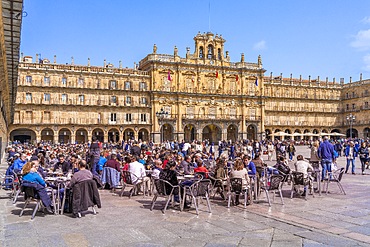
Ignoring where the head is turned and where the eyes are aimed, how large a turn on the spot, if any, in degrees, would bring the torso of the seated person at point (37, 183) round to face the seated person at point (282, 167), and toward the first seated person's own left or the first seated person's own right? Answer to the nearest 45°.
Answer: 0° — they already face them

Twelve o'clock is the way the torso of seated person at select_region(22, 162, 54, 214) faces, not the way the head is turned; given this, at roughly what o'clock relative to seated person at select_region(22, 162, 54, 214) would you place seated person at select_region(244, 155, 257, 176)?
seated person at select_region(244, 155, 257, 176) is roughly at 12 o'clock from seated person at select_region(22, 162, 54, 214).

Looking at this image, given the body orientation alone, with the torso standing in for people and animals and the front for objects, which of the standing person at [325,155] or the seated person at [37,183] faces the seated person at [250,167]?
the seated person at [37,183]

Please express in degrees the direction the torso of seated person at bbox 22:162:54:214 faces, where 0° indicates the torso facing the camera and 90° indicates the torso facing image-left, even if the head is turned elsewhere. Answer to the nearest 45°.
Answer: approximately 270°
